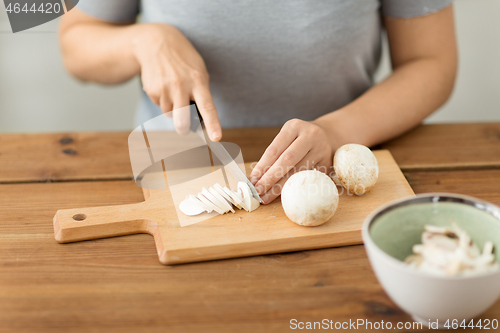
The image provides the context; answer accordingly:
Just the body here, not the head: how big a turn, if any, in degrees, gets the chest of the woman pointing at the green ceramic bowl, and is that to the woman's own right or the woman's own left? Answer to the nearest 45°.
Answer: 0° — they already face it

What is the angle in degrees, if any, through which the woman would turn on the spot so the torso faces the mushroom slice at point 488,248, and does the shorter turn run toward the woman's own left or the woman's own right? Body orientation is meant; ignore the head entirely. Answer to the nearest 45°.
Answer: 0° — they already face it

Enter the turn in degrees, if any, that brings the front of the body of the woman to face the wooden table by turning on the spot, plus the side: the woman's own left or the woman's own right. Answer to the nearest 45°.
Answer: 0° — they already face it

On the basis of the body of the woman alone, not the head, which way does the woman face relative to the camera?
toward the camera
